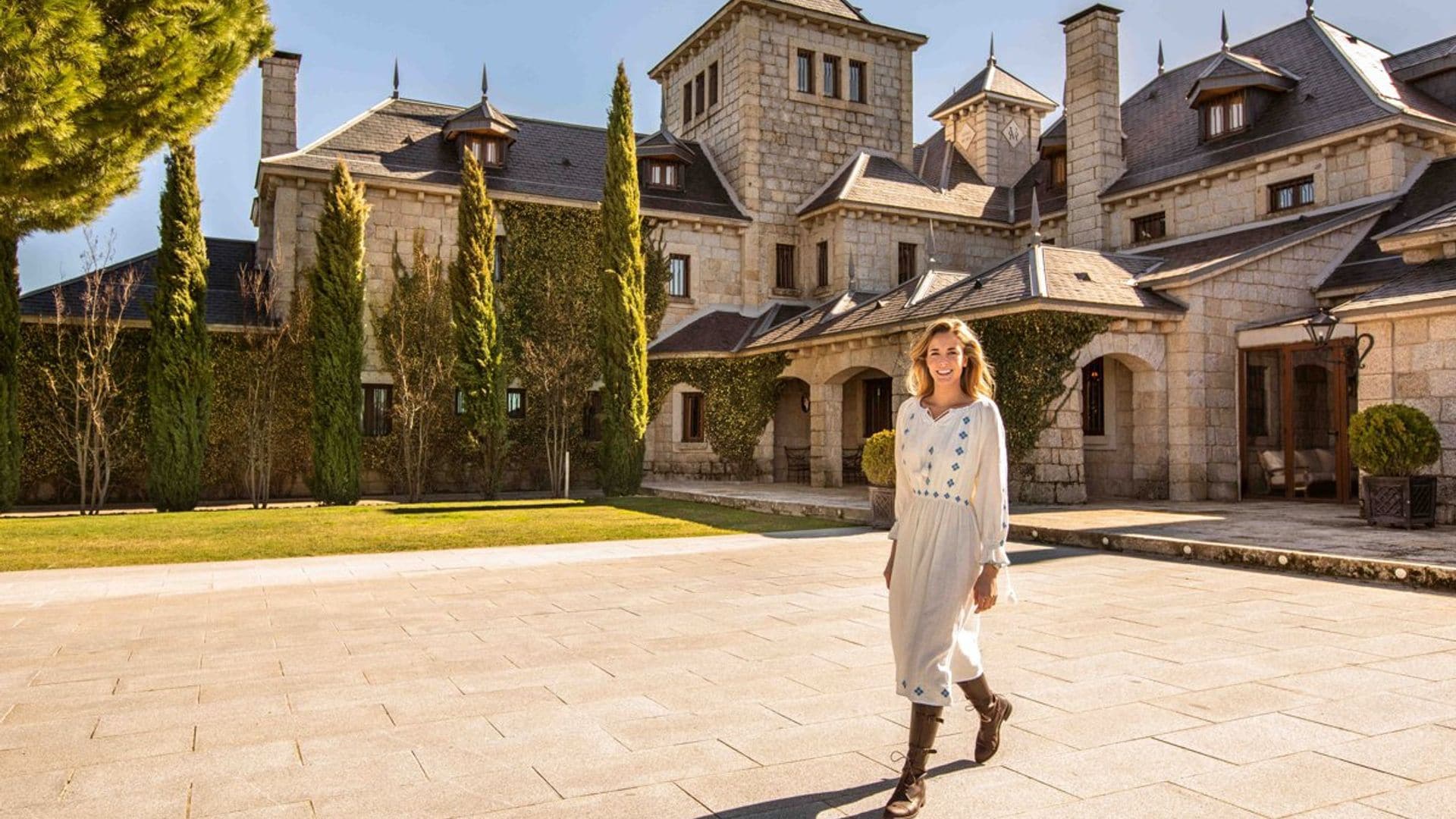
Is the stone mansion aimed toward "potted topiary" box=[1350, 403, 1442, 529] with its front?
no

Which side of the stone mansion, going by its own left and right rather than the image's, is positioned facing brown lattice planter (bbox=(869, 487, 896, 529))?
front

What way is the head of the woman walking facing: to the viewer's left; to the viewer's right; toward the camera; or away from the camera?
toward the camera

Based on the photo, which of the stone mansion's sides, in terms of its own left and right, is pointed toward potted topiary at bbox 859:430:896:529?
front

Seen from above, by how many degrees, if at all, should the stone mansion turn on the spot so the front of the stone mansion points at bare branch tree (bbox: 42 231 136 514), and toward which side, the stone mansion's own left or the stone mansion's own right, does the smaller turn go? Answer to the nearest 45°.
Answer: approximately 45° to the stone mansion's own right

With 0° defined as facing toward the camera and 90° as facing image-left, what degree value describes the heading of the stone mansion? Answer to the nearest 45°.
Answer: approximately 45°
